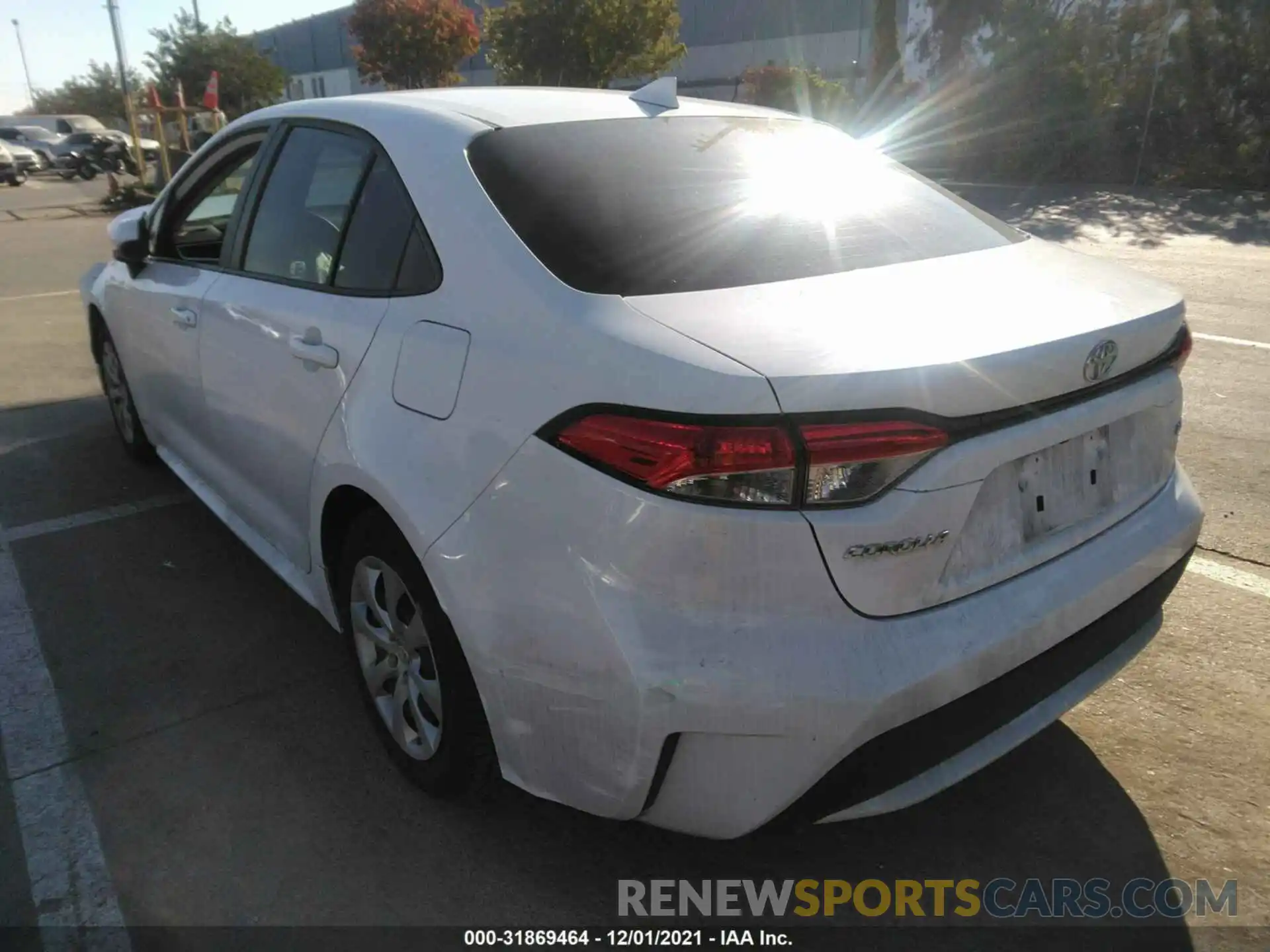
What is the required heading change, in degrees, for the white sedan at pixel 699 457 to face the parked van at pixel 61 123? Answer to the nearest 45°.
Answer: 0° — it already faces it

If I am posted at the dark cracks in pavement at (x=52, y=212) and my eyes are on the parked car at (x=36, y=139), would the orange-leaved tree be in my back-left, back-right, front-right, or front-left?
front-right

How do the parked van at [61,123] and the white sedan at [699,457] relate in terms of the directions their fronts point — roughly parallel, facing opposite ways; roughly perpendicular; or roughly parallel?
roughly perpendicular

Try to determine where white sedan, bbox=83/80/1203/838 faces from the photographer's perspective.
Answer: facing away from the viewer and to the left of the viewer

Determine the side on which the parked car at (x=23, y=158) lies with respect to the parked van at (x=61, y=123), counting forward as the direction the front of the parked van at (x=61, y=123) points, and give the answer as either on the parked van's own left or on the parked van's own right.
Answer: on the parked van's own right

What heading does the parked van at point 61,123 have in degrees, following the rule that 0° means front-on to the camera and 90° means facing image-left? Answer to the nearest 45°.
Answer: approximately 270°

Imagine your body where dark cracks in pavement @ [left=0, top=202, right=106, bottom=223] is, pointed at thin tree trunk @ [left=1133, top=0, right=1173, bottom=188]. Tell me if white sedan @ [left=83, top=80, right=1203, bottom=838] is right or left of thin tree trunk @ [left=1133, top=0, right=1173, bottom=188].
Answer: right

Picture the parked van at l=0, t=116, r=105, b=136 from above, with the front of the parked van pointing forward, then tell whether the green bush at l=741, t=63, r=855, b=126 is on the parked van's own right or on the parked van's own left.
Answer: on the parked van's own right

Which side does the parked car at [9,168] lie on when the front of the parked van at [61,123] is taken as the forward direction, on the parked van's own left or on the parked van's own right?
on the parked van's own right

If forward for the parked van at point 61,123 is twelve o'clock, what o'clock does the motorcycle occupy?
The motorcycle is roughly at 3 o'clock from the parked van.

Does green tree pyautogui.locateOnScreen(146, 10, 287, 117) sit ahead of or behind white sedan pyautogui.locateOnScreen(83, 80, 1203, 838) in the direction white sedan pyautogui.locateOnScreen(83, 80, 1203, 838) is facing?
ahead

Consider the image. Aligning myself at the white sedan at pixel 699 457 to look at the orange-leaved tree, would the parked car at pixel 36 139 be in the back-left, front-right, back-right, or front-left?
front-left

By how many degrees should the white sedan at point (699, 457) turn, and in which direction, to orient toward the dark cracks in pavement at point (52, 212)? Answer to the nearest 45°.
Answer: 0° — it already faces it
